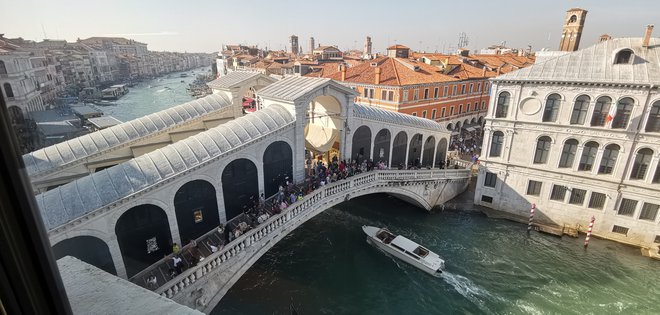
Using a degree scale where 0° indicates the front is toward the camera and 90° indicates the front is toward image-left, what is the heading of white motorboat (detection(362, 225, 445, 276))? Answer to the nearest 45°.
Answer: approximately 135°

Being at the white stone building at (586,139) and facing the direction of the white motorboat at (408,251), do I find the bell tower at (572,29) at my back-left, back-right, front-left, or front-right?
back-right

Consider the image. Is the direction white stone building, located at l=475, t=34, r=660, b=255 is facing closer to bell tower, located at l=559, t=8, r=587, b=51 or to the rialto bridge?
the rialto bridge

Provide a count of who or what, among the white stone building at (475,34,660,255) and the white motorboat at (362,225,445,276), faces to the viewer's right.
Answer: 0

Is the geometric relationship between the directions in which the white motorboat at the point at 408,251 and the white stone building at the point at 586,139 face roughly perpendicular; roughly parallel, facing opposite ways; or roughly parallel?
roughly perpendicular

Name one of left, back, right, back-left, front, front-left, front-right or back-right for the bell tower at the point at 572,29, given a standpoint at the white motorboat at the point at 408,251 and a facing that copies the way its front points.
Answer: right

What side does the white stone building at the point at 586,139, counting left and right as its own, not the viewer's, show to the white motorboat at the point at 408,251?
front

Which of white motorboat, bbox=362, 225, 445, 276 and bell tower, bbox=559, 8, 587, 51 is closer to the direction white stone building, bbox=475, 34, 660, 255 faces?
the white motorboat

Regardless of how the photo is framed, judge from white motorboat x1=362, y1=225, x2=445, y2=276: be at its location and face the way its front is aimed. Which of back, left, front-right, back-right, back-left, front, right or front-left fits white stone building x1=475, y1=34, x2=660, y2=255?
right

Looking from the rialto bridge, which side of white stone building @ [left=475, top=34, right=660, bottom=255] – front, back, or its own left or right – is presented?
front

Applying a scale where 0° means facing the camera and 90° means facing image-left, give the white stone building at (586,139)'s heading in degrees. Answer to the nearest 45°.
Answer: approximately 45°
